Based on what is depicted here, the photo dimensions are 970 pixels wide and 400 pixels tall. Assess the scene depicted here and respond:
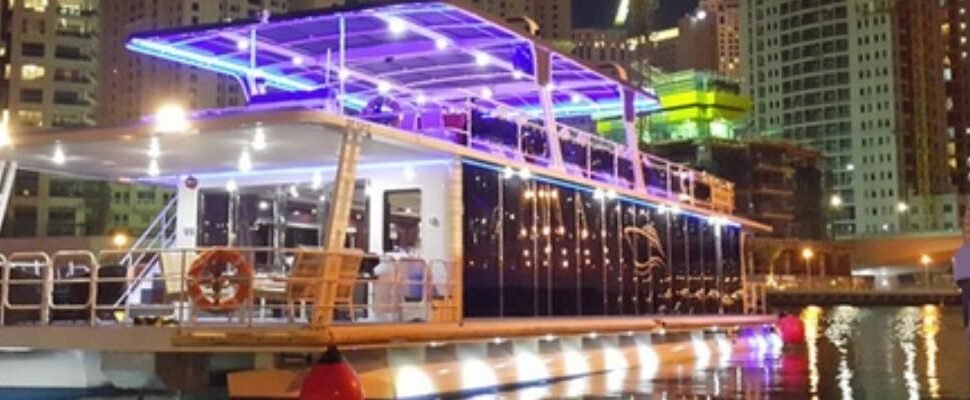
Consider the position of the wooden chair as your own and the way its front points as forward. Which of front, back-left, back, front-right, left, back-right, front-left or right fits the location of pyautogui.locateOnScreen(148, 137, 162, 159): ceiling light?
front-left

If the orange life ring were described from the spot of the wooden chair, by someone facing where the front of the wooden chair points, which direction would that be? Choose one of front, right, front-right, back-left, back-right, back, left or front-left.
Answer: left

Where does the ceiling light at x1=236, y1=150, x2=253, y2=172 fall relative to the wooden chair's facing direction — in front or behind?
in front

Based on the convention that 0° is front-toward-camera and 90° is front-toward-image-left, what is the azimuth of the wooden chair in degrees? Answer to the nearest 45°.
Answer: approximately 180°
